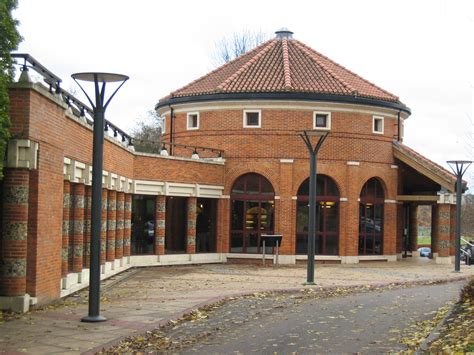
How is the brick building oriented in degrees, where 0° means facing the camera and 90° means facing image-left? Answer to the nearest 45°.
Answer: approximately 0°

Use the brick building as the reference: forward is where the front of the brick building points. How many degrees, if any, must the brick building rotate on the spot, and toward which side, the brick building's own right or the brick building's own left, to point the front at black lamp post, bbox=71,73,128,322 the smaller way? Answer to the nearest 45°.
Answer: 0° — it already faces it

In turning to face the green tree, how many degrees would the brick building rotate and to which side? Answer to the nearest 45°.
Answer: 0° — it already faces it
